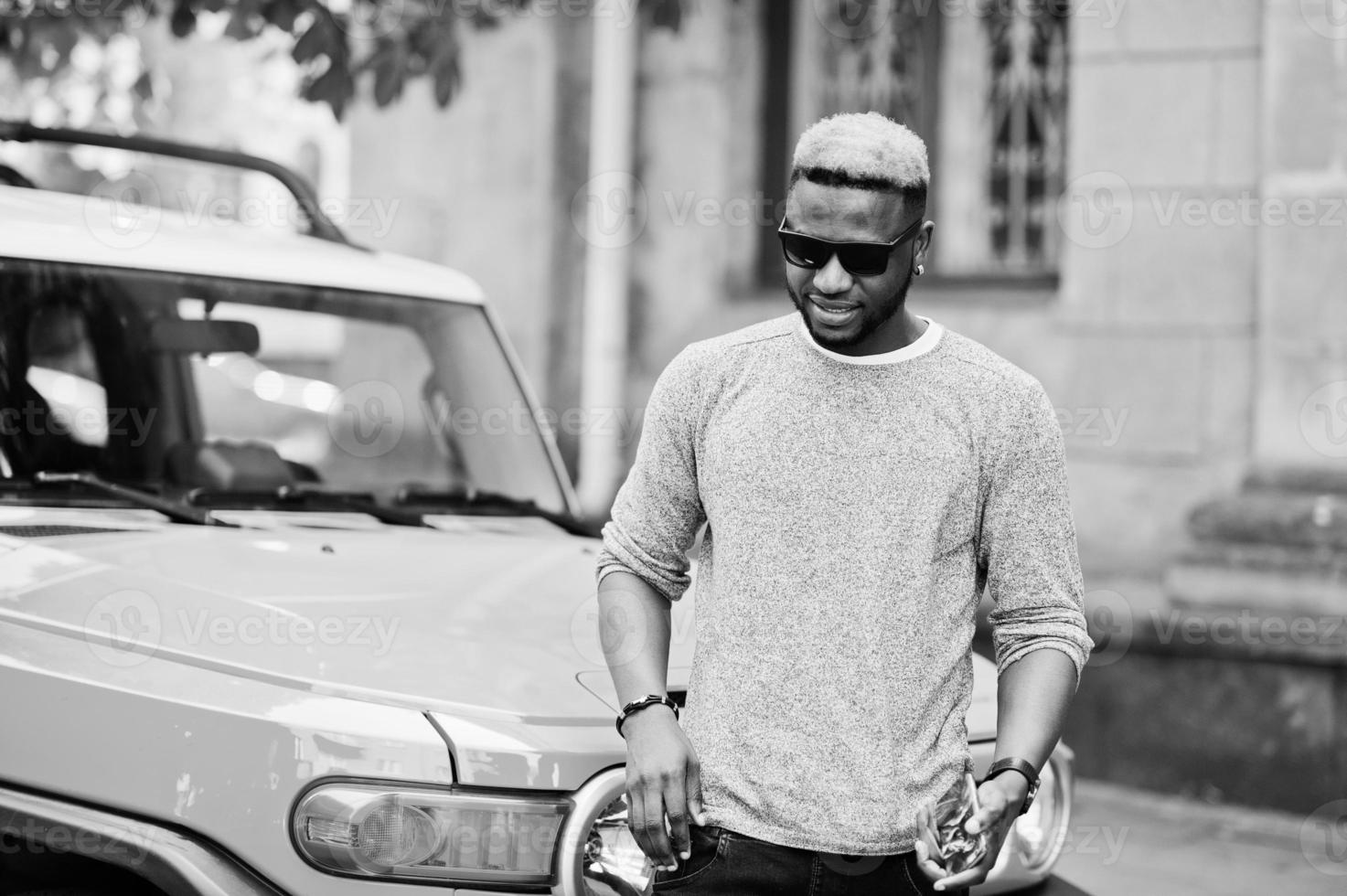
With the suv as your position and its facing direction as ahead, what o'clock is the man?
The man is roughly at 12 o'clock from the suv.

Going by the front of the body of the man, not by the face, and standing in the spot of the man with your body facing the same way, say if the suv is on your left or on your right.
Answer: on your right

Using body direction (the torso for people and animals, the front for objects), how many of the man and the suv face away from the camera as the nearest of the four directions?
0

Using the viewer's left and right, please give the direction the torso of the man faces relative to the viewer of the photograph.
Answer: facing the viewer
